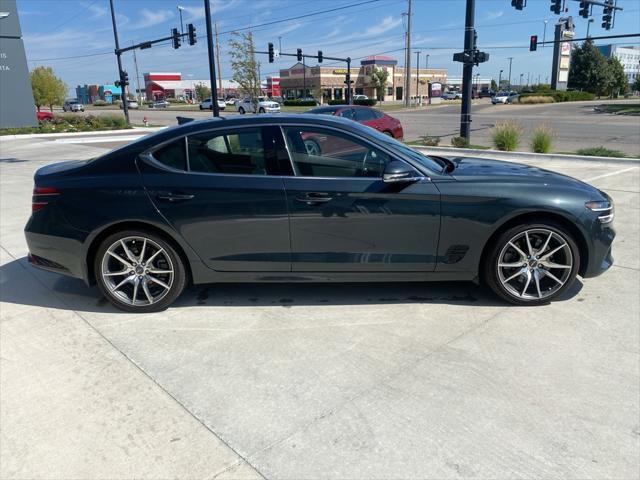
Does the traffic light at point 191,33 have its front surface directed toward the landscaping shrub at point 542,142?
no

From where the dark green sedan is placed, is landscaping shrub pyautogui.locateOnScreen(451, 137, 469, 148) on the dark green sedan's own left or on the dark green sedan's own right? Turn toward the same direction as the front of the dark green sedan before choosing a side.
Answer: on the dark green sedan's own left

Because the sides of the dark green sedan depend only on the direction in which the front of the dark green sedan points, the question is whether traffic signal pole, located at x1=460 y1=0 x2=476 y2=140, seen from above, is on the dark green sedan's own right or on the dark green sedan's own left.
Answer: on the dark green sedan's own left

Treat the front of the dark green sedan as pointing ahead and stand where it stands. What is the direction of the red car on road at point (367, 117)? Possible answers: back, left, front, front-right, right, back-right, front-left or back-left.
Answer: left

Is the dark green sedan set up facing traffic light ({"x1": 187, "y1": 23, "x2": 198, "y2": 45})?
no

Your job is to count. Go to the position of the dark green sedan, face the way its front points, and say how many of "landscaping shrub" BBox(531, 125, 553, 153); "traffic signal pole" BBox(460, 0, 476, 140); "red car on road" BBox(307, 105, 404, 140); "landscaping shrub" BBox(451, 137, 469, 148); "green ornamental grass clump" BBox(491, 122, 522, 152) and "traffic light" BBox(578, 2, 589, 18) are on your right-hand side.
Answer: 0

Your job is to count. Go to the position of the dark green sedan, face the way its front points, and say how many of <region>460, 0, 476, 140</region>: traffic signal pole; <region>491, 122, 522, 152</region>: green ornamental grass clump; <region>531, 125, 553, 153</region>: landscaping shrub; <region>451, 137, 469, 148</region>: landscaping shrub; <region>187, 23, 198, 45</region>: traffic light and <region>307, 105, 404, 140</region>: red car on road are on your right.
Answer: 0

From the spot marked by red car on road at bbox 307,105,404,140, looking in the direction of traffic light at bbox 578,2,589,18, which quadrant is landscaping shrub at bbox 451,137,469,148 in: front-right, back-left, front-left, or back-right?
front-right

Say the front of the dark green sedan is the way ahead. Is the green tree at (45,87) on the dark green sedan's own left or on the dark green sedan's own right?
on the dark green sedan's own left

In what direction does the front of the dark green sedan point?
to the viewer's right
